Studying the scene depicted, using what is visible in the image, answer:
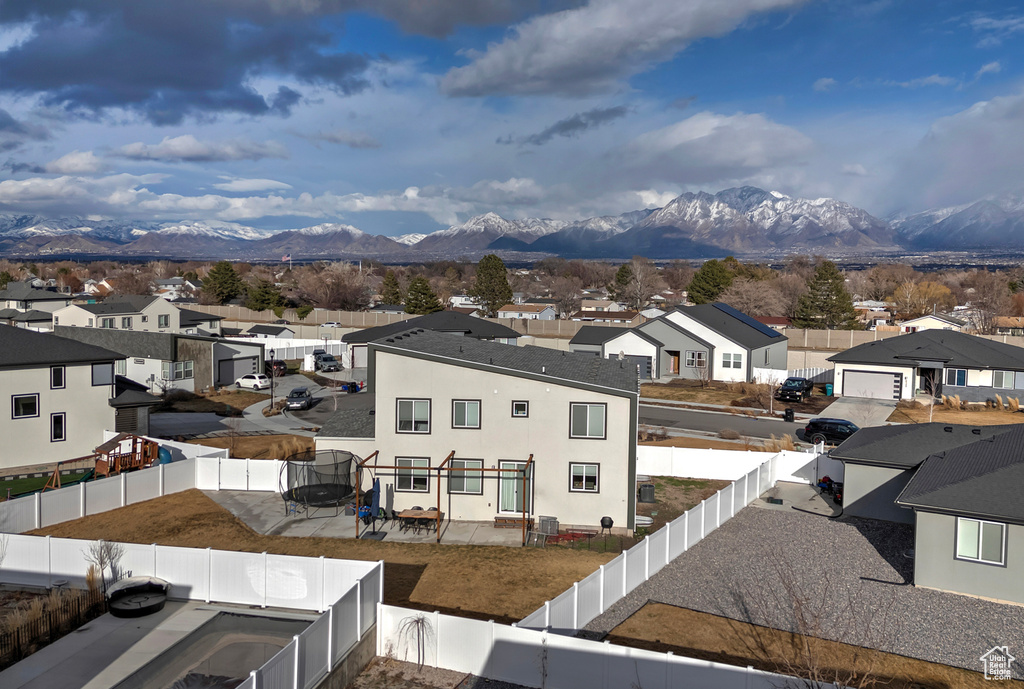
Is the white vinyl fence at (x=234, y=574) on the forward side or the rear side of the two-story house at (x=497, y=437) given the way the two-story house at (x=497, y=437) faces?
on the rear side

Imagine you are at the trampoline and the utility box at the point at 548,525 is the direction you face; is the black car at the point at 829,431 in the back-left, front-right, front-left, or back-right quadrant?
front-left

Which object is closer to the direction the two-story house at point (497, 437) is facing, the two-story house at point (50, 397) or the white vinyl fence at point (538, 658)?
the two-story house

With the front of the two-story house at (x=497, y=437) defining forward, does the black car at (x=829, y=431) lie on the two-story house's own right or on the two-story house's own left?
on the two-story house's own right

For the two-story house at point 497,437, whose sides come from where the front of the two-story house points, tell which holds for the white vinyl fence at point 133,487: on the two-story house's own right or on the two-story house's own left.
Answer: on the two-story house's own left

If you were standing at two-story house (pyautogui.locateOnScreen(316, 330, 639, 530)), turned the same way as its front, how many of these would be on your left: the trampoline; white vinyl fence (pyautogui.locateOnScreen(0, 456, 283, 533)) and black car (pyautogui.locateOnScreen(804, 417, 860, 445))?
2

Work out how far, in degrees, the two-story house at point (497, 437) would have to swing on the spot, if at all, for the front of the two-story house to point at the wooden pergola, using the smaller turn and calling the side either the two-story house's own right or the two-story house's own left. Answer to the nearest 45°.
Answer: approximately 135° to the two-story house's own left

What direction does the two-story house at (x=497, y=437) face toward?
away from the camera

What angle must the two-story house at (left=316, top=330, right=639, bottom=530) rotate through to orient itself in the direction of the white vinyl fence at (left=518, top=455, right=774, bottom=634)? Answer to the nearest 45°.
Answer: approximately 135° to its right

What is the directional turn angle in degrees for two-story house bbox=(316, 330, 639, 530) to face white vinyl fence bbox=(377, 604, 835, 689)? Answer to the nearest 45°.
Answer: approximately 180°

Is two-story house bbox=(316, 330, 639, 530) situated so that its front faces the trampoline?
no

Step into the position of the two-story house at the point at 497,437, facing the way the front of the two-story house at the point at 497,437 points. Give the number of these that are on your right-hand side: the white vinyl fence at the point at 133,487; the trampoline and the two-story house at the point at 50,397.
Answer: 0
